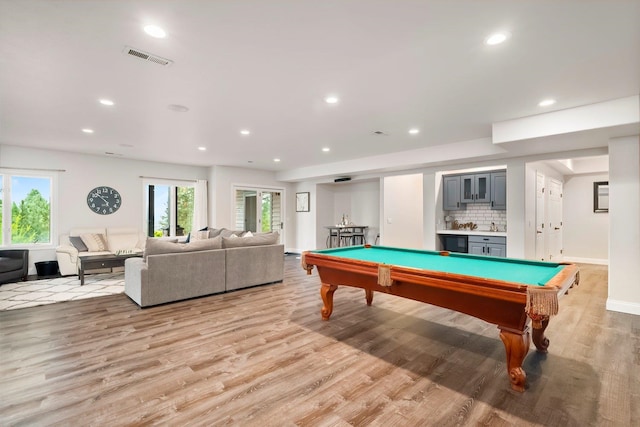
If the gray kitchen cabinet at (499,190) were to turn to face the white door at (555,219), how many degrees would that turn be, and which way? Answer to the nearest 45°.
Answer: approximately 135° to its left

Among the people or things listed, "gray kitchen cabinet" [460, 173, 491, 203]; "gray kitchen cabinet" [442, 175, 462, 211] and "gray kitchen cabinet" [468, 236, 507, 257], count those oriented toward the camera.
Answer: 3

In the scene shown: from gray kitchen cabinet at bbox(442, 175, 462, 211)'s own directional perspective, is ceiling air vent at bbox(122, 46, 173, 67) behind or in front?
in front

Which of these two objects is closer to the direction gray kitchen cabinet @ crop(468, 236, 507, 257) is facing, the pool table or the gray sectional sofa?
the pool table

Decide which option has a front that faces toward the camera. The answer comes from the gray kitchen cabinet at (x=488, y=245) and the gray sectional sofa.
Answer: the gray kitchen cabinet

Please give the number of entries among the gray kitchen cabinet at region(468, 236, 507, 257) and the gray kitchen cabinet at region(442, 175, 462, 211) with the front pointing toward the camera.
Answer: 2

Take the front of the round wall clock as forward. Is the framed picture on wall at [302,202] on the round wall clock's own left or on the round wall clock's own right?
on the round wall clock's own left

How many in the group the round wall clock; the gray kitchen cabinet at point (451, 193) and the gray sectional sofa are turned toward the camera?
2

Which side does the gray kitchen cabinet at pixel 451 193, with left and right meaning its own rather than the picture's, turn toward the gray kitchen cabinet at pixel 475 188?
left

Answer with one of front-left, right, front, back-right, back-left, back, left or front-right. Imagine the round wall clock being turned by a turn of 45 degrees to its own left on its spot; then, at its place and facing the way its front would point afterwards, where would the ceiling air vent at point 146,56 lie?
front-right

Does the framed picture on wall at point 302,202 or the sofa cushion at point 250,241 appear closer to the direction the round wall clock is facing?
the sofa cushion

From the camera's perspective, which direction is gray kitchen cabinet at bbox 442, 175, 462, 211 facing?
toward the camera

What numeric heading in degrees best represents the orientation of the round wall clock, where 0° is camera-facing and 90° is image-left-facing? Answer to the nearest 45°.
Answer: approximately 0°

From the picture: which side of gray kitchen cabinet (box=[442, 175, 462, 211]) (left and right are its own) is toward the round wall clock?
right

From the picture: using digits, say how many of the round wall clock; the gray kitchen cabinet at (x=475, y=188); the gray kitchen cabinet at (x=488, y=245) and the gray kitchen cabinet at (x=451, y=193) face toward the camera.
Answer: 4
